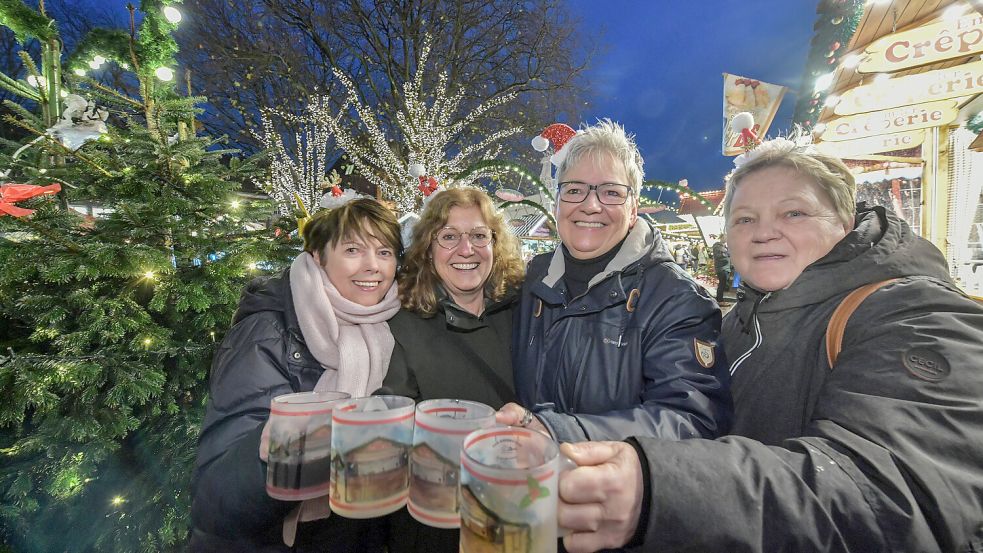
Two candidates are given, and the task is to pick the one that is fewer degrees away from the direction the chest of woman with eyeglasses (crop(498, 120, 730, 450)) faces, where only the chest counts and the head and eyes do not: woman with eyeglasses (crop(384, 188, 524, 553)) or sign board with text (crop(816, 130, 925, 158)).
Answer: the woman with eyeglasses

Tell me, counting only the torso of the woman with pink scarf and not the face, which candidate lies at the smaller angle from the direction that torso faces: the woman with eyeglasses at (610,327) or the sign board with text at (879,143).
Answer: the woman with eyeglasses

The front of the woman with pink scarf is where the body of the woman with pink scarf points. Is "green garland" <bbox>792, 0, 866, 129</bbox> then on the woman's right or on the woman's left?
on the woman's left

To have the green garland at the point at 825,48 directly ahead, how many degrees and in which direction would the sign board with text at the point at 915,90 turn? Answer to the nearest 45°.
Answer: approximately 90° to its right

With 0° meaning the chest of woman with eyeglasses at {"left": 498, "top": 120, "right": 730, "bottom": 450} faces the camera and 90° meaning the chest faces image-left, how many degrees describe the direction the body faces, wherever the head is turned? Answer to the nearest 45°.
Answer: approximately 45°

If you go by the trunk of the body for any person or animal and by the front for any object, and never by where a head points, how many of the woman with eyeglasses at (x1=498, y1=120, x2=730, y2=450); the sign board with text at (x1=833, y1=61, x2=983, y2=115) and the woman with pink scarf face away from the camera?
0

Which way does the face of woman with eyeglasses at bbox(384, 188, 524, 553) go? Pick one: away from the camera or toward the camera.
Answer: toward the camera

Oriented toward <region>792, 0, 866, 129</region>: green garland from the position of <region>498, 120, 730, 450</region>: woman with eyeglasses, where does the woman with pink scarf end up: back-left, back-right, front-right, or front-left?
back-left

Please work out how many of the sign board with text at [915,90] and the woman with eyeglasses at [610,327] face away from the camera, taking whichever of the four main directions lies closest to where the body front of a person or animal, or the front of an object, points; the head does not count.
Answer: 0

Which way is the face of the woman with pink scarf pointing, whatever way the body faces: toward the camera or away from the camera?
toward the camera

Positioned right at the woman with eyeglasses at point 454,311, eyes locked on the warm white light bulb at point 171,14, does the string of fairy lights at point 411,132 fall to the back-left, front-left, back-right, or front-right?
front-right

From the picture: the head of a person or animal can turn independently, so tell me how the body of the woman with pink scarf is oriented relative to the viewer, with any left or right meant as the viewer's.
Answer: facing the viewer and to the right of the viewer

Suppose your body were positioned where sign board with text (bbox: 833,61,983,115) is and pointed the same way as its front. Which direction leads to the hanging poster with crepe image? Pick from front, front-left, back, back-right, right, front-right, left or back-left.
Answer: right

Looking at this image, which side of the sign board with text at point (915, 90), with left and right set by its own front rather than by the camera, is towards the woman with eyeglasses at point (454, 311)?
front
